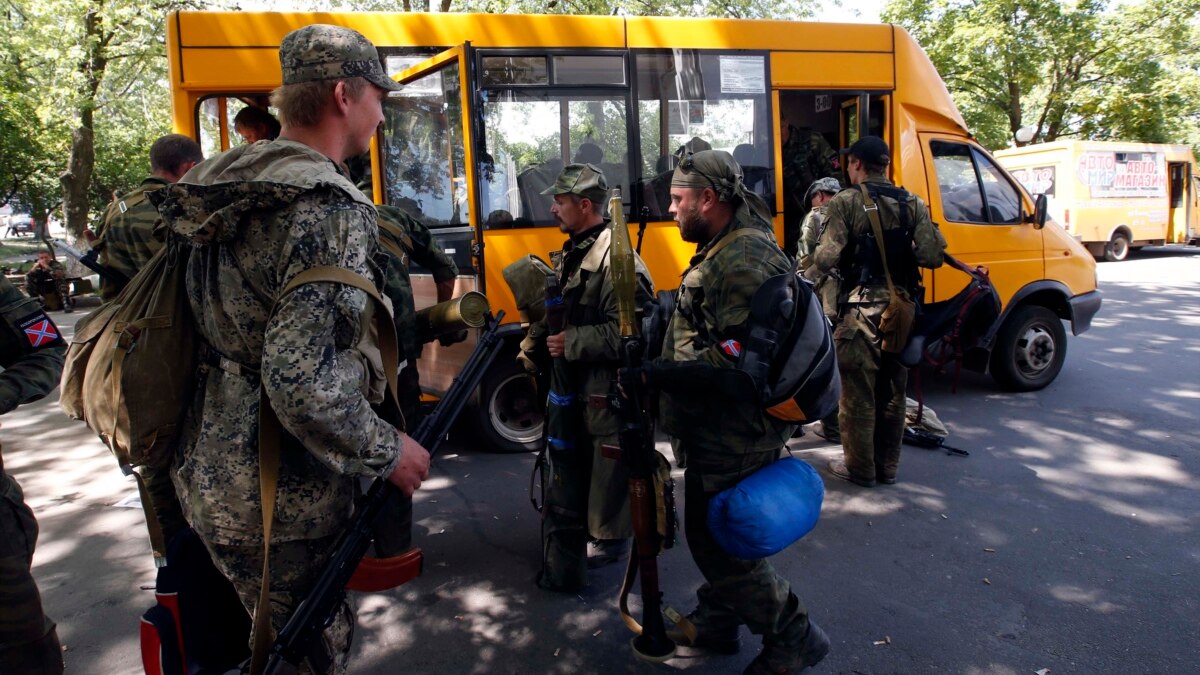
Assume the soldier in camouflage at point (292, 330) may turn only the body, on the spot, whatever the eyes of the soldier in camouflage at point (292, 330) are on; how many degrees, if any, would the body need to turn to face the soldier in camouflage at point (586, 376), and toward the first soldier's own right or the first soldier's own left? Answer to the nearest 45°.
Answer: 0° — they already face them

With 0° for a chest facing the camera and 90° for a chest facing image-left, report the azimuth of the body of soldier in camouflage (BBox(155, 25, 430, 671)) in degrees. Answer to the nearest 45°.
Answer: approximately 225°

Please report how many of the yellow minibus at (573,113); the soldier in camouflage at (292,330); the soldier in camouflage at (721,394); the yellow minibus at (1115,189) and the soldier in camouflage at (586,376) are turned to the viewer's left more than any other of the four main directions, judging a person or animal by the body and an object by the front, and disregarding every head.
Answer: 2

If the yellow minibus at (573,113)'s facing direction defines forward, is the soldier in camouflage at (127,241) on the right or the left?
on its right

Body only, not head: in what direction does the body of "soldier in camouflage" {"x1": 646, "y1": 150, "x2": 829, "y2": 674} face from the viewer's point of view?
to the viewer's left

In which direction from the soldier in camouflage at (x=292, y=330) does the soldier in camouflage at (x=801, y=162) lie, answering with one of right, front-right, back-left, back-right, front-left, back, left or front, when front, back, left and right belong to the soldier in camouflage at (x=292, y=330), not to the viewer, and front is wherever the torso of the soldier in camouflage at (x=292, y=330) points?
front

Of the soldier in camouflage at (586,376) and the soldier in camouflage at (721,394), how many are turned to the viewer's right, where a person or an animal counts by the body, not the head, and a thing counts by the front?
0

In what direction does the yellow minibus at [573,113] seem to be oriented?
to the viewer's right
